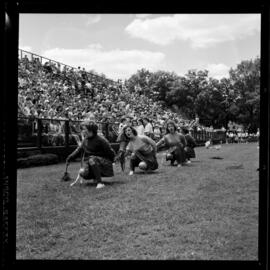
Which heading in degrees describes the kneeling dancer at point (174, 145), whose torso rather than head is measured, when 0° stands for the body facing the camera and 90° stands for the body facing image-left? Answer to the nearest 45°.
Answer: approximately 45°

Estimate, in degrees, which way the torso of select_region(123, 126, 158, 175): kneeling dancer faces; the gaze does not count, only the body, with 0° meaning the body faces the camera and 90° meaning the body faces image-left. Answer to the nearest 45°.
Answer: approximately 45°

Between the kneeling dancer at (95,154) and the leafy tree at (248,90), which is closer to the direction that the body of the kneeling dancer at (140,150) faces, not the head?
the kneeling dancer

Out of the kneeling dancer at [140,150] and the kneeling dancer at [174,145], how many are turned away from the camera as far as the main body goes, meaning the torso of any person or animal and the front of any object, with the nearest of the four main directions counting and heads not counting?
0

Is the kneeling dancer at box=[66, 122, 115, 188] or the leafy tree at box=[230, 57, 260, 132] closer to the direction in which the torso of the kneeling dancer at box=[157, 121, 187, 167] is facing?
the kneeling dancer

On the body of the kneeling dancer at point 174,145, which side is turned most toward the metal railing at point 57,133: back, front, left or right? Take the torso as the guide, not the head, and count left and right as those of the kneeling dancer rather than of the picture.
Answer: right

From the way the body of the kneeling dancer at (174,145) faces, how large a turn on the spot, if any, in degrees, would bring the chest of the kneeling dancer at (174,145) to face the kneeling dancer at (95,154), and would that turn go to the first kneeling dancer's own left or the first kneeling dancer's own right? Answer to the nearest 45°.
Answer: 0° — they already face them

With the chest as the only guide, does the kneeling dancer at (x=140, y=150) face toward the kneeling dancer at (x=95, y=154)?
yes
